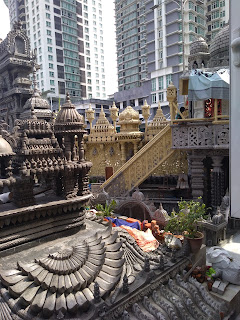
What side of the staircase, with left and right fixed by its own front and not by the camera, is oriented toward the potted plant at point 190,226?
left

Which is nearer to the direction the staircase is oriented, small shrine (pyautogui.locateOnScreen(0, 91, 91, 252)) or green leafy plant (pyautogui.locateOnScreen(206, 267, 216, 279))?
the small shrine

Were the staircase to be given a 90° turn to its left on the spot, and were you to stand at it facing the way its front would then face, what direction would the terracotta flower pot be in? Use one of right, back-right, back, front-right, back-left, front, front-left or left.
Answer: front

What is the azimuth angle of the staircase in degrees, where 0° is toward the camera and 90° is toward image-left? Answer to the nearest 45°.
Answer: approximately 90°

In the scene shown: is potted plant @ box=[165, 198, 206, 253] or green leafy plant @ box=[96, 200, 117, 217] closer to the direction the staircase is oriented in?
the green leafy plant

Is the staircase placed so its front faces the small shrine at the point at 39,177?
no

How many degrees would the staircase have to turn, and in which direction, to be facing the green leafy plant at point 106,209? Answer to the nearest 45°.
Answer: approximately 45° to its left
